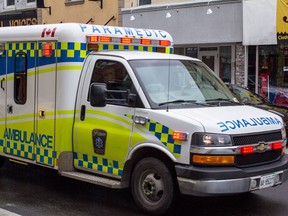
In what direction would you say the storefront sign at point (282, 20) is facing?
toward the camera

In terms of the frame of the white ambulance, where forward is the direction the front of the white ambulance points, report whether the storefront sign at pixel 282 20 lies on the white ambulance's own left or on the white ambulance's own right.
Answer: on the white ambulance's own left

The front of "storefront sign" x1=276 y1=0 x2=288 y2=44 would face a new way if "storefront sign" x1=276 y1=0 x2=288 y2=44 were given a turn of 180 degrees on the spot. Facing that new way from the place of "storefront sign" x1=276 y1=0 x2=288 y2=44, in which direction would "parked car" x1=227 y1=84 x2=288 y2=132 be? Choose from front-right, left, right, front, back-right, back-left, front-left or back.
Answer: back

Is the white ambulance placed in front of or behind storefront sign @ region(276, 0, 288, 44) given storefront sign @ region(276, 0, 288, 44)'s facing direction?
in front

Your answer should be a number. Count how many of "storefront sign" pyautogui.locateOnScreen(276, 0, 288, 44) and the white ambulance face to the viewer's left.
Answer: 0

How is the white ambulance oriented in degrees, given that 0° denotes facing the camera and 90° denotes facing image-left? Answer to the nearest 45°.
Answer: approximately 315°

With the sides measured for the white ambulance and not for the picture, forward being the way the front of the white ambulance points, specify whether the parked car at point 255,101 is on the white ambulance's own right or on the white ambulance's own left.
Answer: on the white ambulance's own left
